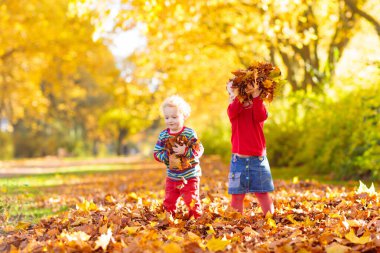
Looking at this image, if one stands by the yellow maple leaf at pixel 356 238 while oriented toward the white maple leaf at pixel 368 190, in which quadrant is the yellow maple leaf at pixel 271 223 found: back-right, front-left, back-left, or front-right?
front-left

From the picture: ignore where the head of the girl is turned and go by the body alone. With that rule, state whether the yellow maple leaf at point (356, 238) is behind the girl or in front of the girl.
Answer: in front

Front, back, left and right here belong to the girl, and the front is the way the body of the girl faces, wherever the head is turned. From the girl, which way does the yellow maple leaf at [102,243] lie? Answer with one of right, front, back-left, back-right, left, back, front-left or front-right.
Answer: front-right

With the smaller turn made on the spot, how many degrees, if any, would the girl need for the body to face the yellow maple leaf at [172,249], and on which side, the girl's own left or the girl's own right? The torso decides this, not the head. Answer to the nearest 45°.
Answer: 0° — they already face it

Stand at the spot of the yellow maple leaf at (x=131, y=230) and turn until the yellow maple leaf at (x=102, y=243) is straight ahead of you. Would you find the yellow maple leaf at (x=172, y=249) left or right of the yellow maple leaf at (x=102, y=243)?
left

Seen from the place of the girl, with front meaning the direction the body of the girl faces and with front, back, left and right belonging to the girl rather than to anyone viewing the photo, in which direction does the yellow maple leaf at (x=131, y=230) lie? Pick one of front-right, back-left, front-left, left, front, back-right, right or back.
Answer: front-right

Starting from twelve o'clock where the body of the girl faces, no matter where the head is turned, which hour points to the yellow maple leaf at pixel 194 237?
The yellow maple leaf is roughly at 1 o'clock from the girl.

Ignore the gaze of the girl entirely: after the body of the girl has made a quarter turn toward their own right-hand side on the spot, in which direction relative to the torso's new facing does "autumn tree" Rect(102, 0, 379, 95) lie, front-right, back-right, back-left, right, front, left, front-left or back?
right

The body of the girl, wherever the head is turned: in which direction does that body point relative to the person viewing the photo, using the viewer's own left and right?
facing the viewer

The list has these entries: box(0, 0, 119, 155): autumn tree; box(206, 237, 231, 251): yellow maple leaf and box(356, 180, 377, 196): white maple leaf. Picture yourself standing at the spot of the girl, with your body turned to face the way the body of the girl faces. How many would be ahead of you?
1

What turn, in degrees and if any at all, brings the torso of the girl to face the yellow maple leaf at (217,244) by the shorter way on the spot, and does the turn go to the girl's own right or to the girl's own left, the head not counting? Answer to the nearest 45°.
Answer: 0° — they already face it

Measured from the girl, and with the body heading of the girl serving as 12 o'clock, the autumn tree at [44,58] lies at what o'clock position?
The autumn tree is roughly at 5 o'clock from the girl.

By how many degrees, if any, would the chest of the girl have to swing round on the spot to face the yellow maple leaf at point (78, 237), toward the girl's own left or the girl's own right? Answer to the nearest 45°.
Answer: approximately 45° to the girl's own right
